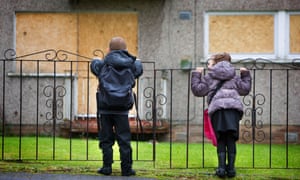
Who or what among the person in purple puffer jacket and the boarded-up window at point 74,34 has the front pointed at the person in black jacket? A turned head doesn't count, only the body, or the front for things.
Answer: the boarded-up window

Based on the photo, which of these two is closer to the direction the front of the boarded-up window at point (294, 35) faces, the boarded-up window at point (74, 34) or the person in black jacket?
the person in black jacket

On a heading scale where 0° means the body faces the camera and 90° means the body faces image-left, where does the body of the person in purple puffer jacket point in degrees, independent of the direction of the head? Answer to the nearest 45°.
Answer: approximately 180°

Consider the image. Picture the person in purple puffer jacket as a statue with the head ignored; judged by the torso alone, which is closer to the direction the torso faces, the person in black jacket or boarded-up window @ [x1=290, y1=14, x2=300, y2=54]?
the boarded-up window

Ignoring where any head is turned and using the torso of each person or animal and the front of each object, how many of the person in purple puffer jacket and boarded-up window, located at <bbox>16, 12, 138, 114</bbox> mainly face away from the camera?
1

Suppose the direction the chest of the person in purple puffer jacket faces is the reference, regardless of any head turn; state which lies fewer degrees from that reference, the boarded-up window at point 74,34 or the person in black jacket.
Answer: the boarded-up window

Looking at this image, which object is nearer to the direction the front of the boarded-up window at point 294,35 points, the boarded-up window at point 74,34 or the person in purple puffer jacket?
the person in purple puffer jacket

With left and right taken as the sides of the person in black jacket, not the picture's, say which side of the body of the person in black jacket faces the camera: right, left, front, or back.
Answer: back

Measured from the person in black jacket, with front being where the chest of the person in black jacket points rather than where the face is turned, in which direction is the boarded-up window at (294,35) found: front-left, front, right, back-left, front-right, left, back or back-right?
front-right

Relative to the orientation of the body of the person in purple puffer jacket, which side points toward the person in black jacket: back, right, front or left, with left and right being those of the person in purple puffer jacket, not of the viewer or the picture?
left

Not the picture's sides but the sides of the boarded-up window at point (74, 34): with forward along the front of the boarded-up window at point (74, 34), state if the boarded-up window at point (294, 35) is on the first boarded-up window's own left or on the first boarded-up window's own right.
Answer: on the first boarded-up window's own left

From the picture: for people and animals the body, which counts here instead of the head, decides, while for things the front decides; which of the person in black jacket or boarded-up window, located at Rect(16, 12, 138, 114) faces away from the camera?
the person in black jacket
